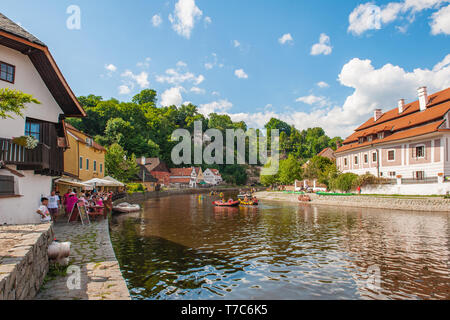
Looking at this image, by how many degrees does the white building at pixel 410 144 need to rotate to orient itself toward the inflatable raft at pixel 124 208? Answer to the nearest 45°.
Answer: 0° — it already faces it

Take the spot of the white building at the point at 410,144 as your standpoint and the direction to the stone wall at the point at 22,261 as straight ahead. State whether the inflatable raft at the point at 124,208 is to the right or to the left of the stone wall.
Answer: right

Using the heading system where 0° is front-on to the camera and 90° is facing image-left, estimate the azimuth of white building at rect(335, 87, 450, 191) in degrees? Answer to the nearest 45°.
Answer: approximately 45°

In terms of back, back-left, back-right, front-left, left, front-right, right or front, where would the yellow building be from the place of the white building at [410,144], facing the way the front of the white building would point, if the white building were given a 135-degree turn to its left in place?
back-right

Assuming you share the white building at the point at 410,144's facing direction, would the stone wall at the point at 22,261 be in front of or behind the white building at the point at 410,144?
in front
